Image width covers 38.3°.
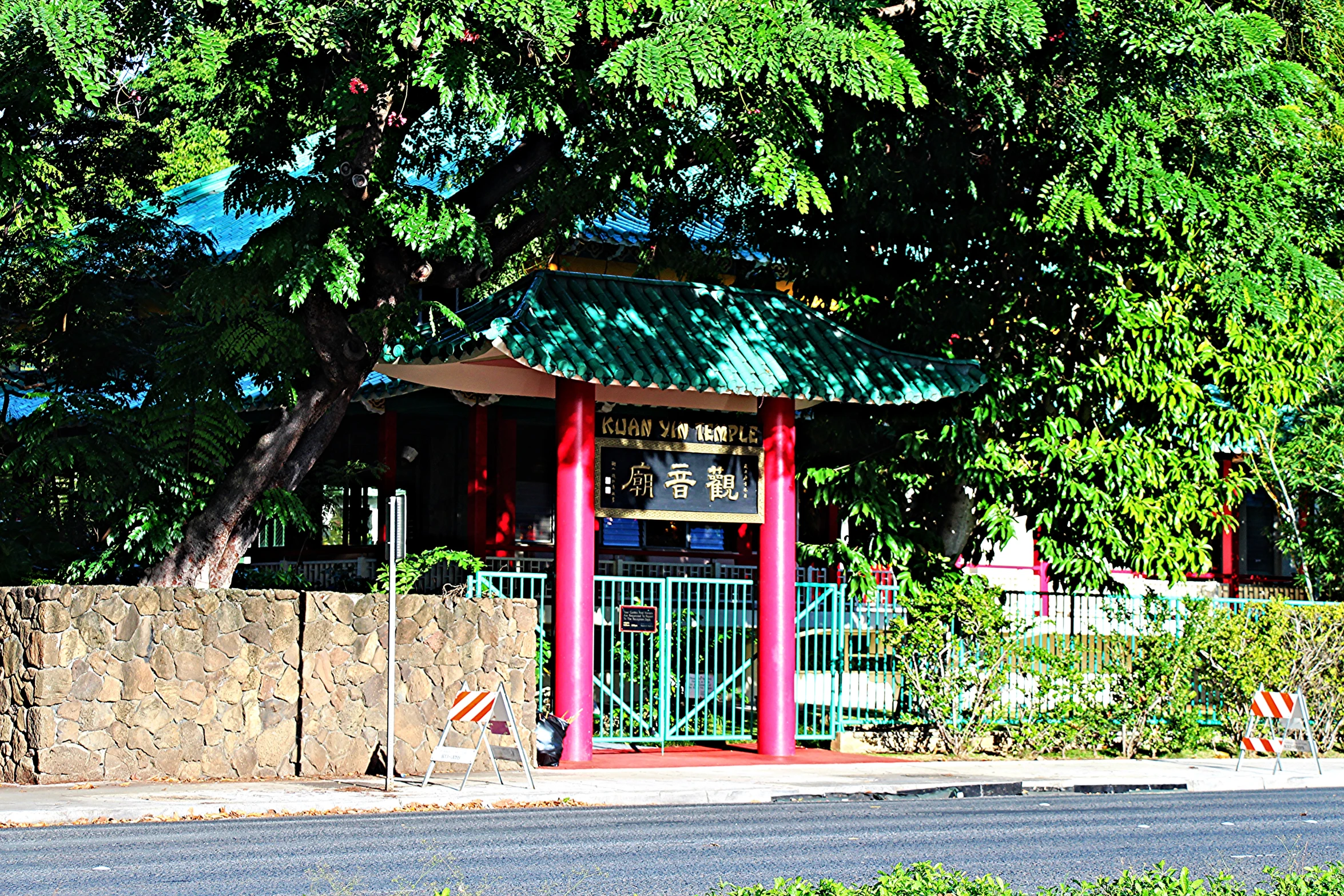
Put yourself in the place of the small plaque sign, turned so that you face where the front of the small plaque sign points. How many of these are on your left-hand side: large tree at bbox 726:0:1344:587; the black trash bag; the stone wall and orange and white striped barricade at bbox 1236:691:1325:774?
2

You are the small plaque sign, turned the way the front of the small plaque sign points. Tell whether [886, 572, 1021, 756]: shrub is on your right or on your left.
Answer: on your left

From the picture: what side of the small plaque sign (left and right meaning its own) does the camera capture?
front

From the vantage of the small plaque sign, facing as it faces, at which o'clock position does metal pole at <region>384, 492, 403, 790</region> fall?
The metal pole is roughly at 1 o'clock from the small plaque sign.

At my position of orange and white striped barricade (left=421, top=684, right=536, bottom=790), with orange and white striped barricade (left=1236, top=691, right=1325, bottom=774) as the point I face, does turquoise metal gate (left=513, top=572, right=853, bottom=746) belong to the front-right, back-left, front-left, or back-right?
front-left

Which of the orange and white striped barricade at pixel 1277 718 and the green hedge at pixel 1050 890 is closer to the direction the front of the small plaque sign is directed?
the green hedge

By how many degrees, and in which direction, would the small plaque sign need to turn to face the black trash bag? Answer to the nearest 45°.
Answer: approximately 45° to its right

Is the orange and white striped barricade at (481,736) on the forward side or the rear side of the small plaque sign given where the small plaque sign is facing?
on the forward side

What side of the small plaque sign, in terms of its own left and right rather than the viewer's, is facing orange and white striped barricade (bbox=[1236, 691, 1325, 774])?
left

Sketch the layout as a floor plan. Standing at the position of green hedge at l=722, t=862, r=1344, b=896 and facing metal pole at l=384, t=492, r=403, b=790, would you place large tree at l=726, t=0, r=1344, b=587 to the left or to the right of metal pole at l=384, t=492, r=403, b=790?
right

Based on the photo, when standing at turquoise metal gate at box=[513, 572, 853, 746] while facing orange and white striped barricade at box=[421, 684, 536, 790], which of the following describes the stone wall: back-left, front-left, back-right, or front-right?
front-right

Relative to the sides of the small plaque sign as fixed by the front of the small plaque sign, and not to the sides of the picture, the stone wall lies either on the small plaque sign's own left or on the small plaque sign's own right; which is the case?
on the small plaque sign's own right

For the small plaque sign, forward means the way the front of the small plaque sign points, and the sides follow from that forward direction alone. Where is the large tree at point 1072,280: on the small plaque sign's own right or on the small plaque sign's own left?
on the small plaque sign's own left

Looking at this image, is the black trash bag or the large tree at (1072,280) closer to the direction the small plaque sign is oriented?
the black trash bag
